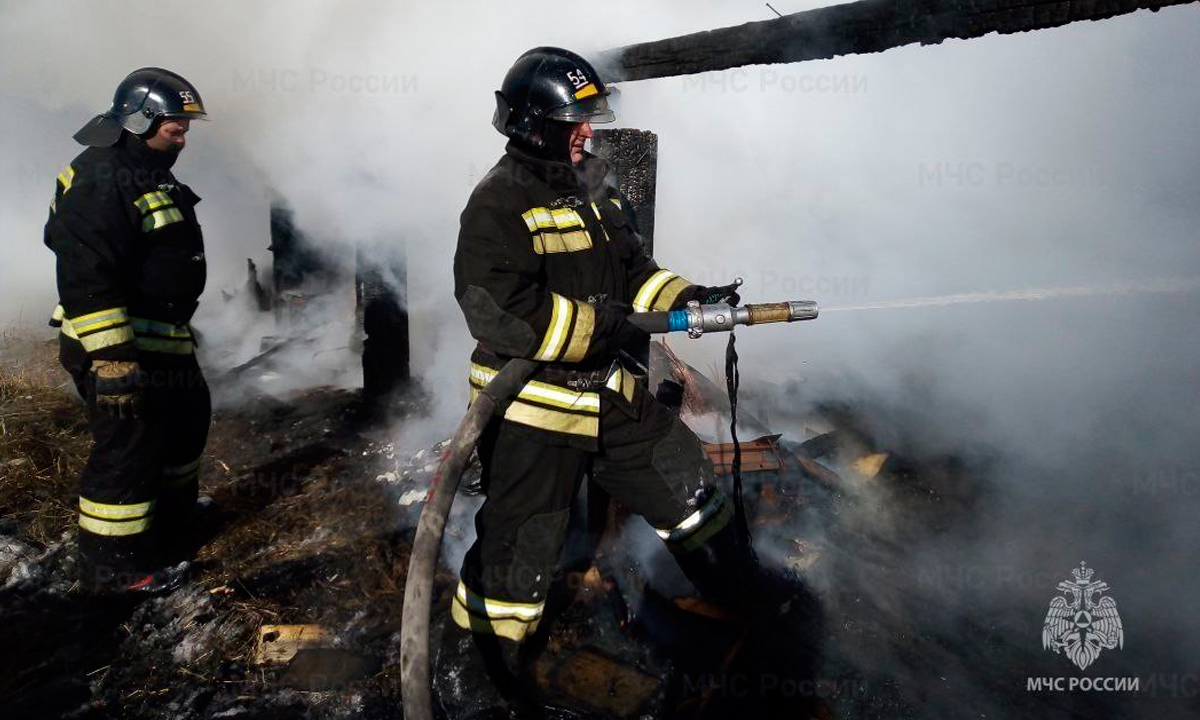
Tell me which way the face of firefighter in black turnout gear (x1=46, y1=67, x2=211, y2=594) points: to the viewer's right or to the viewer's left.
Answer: to the viewer's right

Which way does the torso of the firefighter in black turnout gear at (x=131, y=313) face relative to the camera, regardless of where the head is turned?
to the viewer's right

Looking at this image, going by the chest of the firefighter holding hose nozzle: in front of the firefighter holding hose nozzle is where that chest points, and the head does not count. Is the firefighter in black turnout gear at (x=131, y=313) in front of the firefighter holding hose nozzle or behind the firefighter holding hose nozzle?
behind

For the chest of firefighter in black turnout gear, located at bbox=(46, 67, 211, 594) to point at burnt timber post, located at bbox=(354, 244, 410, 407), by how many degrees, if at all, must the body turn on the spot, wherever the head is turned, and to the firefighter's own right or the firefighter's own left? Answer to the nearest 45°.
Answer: approximately 45° to the firefighter's own left

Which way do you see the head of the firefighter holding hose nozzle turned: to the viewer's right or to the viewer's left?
to the viewer's right

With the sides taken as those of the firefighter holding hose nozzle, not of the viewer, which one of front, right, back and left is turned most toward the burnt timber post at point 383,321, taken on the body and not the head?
back

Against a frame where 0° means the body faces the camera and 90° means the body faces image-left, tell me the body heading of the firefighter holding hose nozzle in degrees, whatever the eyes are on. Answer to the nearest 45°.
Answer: approximately 315°

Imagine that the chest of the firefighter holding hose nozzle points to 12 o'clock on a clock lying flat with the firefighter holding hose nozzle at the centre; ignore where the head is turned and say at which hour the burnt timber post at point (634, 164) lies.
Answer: The burnt timber post is roughly at 8 o'clock from the firefighter holding hose nozzle.
